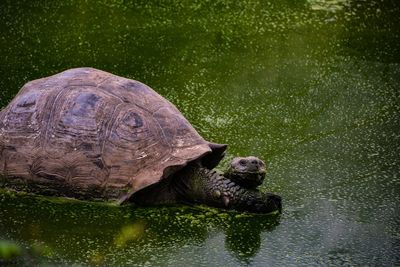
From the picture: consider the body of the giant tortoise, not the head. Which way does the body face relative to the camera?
to the viewer's right
